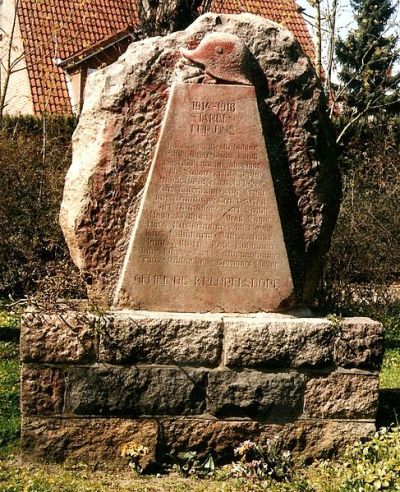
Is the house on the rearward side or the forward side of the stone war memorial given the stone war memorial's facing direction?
on the rearward side

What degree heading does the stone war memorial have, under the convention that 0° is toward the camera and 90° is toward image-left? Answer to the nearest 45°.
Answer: approximately 0°

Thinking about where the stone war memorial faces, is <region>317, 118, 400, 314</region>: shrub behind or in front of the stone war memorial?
behind
